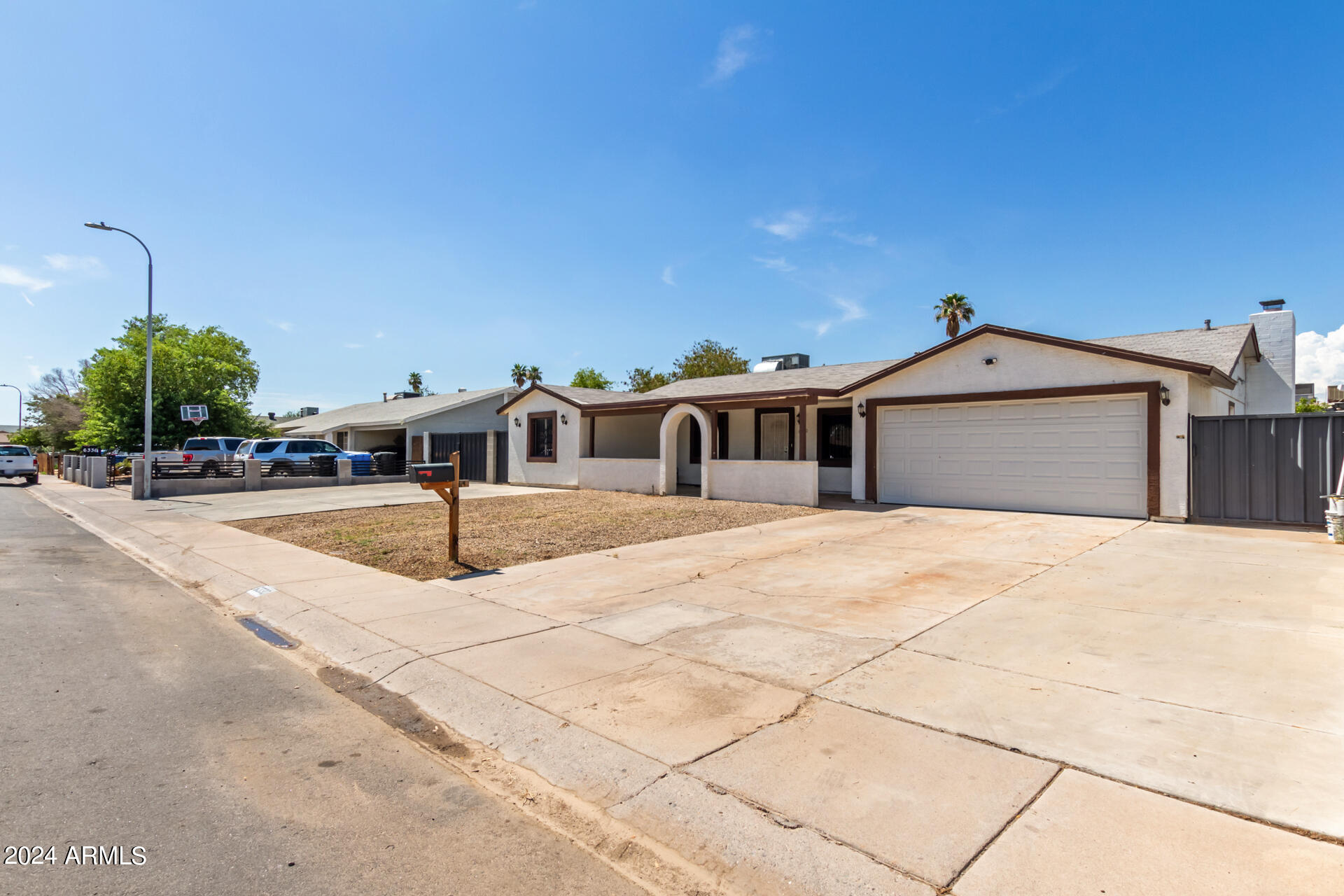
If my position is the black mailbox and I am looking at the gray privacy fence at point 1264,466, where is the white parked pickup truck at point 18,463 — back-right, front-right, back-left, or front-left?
back-left

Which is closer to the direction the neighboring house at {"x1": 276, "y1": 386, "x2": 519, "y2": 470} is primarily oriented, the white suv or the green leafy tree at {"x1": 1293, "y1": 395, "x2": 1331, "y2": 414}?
the white suv

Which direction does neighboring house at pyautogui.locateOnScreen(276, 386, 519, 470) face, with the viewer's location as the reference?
facing the viewer and to the left of the viewer

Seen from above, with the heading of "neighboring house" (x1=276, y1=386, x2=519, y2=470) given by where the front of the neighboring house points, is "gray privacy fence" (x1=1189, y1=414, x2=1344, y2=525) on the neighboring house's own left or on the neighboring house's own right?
on the neighboring house's own left

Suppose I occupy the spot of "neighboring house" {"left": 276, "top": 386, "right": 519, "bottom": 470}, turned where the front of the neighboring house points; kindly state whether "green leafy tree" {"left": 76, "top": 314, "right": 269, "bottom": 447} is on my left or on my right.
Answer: on my right

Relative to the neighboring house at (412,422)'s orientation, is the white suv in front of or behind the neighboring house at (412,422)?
in front

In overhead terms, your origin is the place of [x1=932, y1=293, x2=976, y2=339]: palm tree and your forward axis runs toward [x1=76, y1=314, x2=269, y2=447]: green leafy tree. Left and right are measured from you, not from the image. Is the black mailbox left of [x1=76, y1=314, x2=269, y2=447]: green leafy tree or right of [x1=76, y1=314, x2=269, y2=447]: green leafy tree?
left

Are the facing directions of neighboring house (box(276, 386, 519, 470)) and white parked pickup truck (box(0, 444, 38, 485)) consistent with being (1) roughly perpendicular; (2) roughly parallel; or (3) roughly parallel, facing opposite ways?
roughly perpendicular
